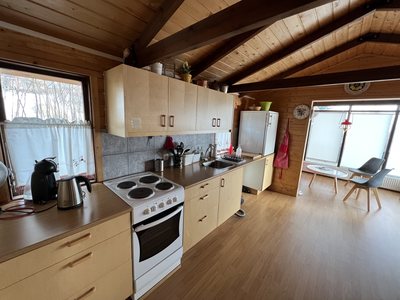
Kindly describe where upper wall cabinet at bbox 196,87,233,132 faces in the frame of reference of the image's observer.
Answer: facing the viewer and to the right of the viewer

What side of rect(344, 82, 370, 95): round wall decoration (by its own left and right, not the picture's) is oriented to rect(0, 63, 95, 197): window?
front

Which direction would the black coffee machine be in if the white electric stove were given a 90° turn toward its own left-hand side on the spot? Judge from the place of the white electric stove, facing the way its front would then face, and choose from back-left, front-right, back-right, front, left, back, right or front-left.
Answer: back-left

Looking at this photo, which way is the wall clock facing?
toward the camera

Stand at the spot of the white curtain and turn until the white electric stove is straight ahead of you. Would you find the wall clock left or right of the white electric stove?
left

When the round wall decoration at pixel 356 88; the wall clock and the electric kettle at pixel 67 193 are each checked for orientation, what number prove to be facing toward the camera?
2

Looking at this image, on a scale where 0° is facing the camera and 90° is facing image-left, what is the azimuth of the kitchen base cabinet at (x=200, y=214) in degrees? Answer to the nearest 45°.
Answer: approximately 315°

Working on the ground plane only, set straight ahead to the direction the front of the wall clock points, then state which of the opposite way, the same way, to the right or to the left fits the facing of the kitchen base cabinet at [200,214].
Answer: to the left

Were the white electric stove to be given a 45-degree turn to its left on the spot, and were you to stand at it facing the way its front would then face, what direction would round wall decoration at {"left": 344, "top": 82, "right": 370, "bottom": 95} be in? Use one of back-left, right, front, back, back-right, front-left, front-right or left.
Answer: front

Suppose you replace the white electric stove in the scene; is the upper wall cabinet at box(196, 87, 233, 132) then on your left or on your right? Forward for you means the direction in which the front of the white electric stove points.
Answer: on your left

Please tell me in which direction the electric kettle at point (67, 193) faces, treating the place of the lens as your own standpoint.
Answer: facing to the left of the viewer

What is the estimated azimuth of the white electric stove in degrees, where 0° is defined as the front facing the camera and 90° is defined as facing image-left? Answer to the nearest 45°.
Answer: approximately 315°

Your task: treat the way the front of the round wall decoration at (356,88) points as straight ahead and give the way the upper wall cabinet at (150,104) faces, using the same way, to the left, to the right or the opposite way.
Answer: to the left

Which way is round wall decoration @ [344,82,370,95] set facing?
toward the camera
